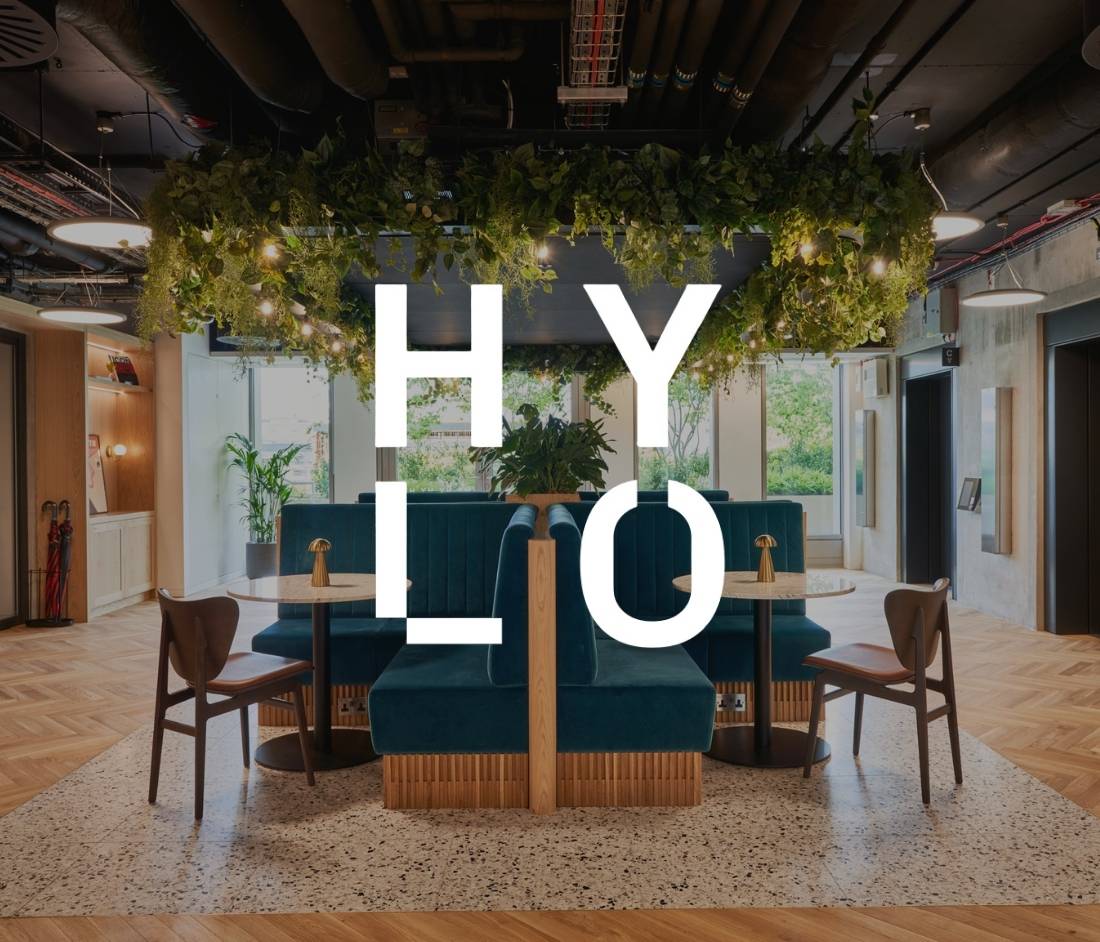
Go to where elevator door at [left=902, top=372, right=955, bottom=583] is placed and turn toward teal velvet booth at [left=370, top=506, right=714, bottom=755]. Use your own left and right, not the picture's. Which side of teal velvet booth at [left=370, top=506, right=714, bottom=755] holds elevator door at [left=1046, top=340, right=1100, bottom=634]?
left

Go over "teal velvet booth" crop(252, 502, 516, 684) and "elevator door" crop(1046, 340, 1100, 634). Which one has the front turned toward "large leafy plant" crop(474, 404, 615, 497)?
the elevator door

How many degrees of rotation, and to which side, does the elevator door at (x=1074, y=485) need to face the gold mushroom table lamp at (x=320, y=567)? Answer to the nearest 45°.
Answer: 0° — it already faces it

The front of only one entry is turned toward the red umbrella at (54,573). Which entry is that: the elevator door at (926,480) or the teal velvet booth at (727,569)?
the elevator door

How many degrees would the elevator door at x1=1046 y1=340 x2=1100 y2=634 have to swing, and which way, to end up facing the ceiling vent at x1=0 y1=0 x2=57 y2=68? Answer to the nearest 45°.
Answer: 0° — it already faces it

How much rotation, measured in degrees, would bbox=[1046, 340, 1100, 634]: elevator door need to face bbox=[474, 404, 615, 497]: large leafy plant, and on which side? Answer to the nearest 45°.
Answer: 0° — it already faces it
